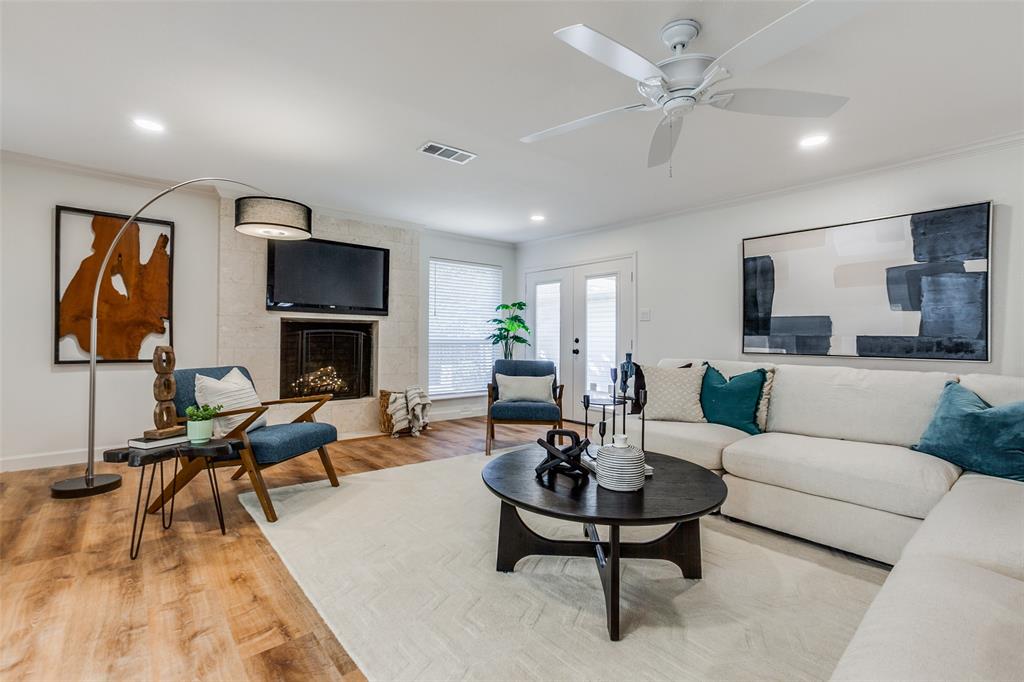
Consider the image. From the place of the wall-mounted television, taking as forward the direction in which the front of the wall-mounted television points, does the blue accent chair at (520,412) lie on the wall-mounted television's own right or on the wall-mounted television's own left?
on the wall-mounted television's own left

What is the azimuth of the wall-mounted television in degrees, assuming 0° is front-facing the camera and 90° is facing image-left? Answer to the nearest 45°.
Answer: approximately 0°

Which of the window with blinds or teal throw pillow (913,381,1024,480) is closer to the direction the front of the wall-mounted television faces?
the teal throw pillow

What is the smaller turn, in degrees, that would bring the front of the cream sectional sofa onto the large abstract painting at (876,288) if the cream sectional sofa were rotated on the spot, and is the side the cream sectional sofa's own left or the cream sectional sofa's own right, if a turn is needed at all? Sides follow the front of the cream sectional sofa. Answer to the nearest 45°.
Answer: approximately 135° to the cream sectional sofa's own right

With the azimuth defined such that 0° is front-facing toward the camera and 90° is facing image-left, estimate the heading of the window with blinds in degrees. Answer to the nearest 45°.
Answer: approximately 315°

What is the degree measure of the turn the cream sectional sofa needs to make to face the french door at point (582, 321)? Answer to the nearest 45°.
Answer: approximately 90° to its right

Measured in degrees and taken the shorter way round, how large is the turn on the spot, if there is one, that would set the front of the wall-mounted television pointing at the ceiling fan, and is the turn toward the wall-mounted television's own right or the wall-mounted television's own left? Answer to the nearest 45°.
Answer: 0° — it already faces it

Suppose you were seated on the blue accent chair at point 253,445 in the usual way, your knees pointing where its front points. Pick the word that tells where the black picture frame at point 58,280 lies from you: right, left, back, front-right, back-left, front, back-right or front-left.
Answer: back

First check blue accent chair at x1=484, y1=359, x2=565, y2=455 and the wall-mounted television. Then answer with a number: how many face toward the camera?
2
